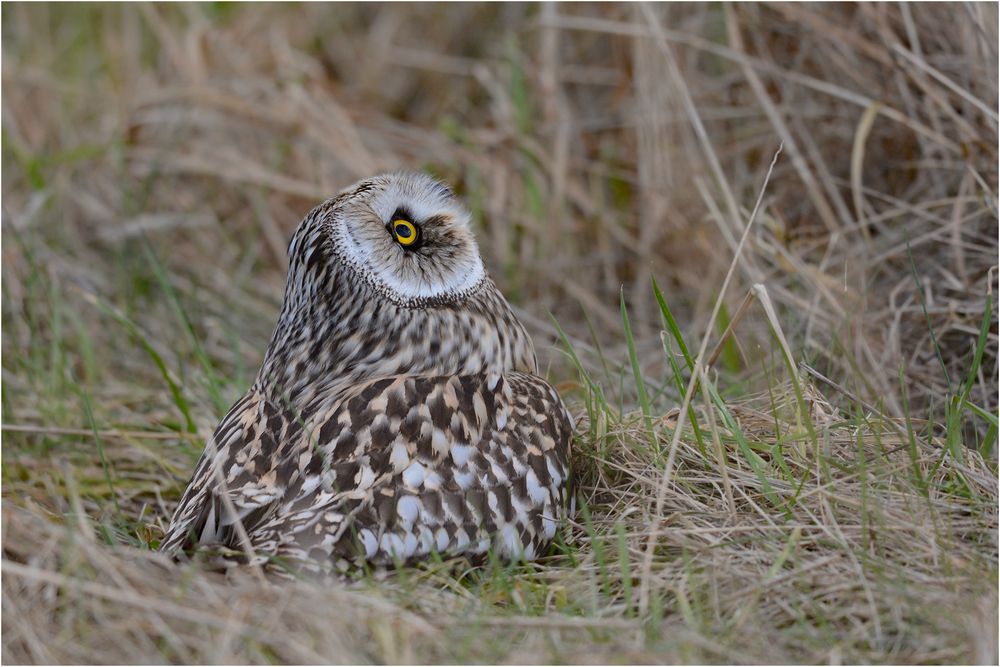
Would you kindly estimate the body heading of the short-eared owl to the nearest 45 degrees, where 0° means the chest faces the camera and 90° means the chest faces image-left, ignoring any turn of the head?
approximately 270°
